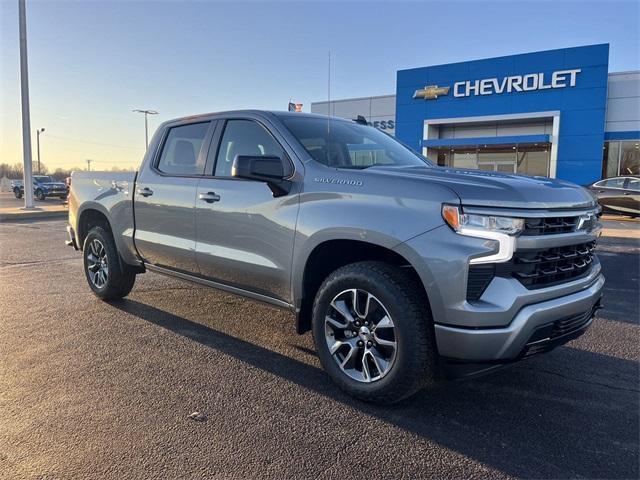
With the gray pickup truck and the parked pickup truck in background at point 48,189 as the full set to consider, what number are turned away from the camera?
0

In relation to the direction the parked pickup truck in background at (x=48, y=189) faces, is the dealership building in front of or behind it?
in front

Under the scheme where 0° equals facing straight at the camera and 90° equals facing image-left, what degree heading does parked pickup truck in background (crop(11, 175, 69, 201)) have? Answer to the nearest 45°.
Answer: approximately 315°

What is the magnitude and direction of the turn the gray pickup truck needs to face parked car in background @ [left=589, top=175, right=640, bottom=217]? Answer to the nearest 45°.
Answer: approximately 90° to its left

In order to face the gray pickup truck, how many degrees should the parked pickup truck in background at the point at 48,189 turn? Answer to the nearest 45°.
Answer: approximately 45° to its right

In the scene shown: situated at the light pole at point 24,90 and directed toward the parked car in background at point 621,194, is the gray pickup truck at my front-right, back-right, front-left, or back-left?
front-right

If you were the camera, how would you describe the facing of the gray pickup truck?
facing the viewer and to the right of the viewer

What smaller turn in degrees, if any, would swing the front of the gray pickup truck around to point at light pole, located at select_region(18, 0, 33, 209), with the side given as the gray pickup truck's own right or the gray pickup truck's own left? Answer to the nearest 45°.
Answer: approximately 180°

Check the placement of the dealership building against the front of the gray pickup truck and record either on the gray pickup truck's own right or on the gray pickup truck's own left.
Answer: on the gray pickup truck's own left

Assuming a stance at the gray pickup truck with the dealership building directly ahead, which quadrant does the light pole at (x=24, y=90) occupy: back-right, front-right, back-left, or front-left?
front-left
